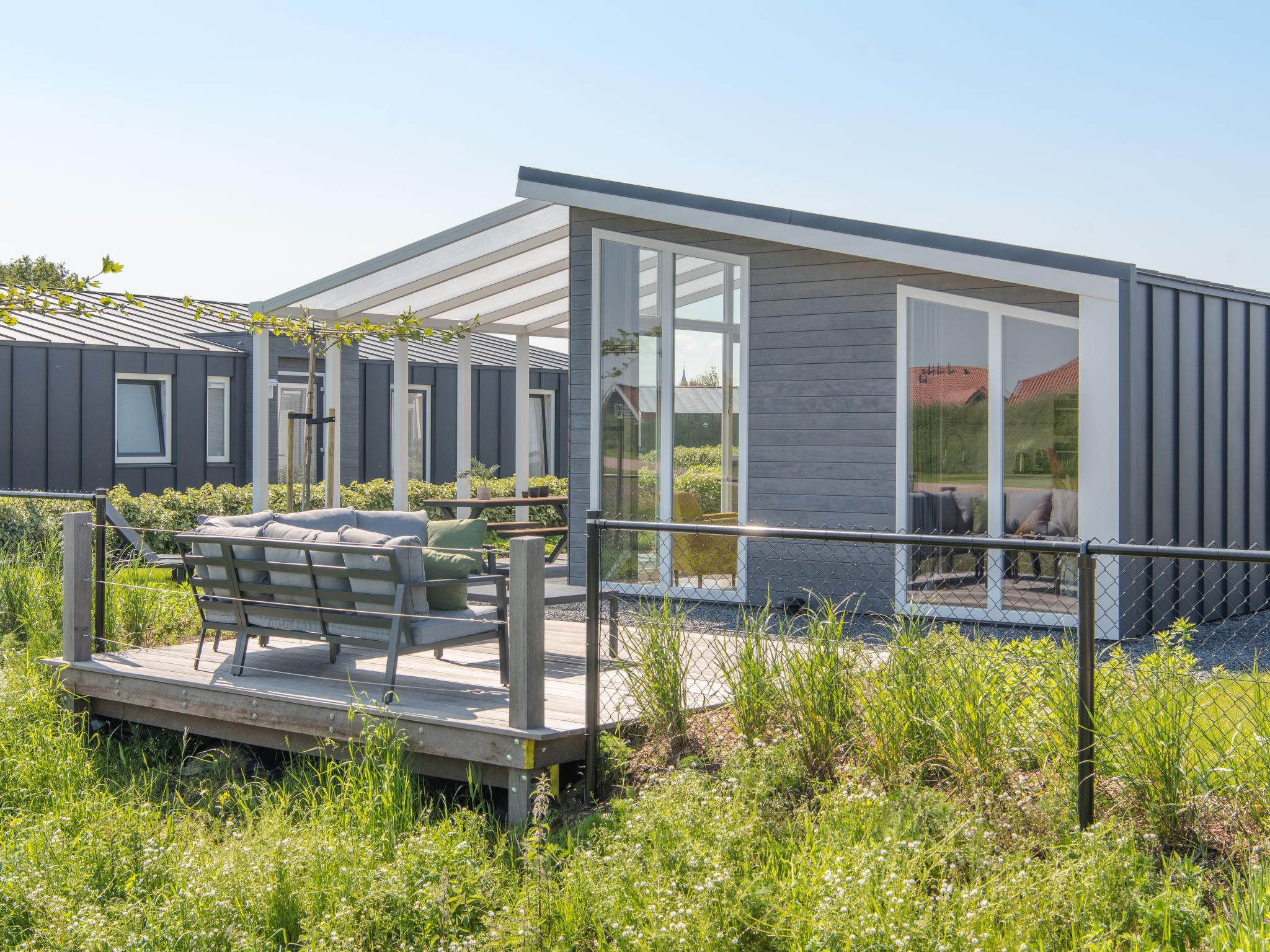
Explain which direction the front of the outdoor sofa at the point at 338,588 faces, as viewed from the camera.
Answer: facing away from the viewer and to the right of the viewer

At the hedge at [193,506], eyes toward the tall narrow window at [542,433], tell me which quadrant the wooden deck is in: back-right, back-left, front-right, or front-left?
back-right

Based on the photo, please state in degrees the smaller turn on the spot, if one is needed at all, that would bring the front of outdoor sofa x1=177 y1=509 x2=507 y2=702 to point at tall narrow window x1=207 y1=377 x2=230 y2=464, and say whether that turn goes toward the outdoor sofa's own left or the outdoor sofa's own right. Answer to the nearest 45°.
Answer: approximately 45° to the outdoor sofa's own left

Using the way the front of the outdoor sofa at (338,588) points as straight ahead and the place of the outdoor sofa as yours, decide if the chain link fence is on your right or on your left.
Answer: on your right

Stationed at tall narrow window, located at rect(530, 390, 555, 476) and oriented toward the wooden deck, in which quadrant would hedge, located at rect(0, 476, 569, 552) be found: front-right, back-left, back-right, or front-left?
front-right

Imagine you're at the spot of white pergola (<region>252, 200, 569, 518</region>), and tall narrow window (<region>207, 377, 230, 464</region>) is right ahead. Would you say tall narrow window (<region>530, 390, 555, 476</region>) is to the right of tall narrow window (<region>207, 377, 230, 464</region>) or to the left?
right
